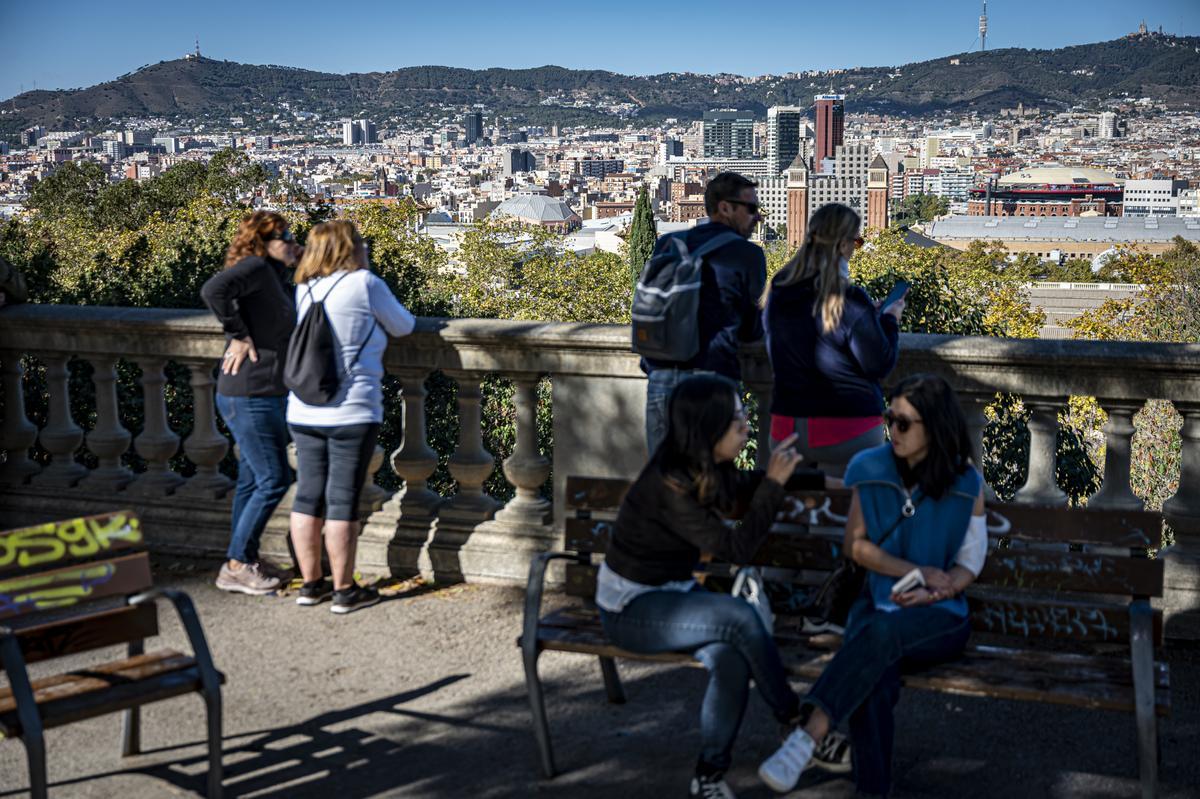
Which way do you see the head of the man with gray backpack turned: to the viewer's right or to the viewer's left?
to the viewer's right

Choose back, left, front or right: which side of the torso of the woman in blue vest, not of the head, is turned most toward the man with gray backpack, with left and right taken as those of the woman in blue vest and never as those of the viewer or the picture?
right

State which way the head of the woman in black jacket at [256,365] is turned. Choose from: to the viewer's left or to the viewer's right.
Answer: to the viewer's right

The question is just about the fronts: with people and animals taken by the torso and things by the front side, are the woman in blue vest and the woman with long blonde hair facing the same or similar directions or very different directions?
very different directions

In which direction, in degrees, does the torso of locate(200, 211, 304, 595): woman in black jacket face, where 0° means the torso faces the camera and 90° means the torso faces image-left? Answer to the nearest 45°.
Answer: approximately 270°

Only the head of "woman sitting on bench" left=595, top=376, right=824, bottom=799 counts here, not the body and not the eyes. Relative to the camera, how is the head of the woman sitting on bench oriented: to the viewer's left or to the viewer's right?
to the viewer's right

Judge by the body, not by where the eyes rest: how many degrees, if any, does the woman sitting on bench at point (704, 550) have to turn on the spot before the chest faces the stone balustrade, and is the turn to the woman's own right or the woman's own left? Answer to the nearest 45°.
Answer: approximately 135° to the woman's own left

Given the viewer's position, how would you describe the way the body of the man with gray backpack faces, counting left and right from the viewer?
facing away from the viewer and to the right of the viewer

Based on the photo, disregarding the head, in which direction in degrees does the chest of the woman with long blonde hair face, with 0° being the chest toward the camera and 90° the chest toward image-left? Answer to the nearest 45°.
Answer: approximately 225°

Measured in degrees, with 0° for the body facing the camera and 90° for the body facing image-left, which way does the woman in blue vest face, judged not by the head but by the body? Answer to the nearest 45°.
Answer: approximately 45°
